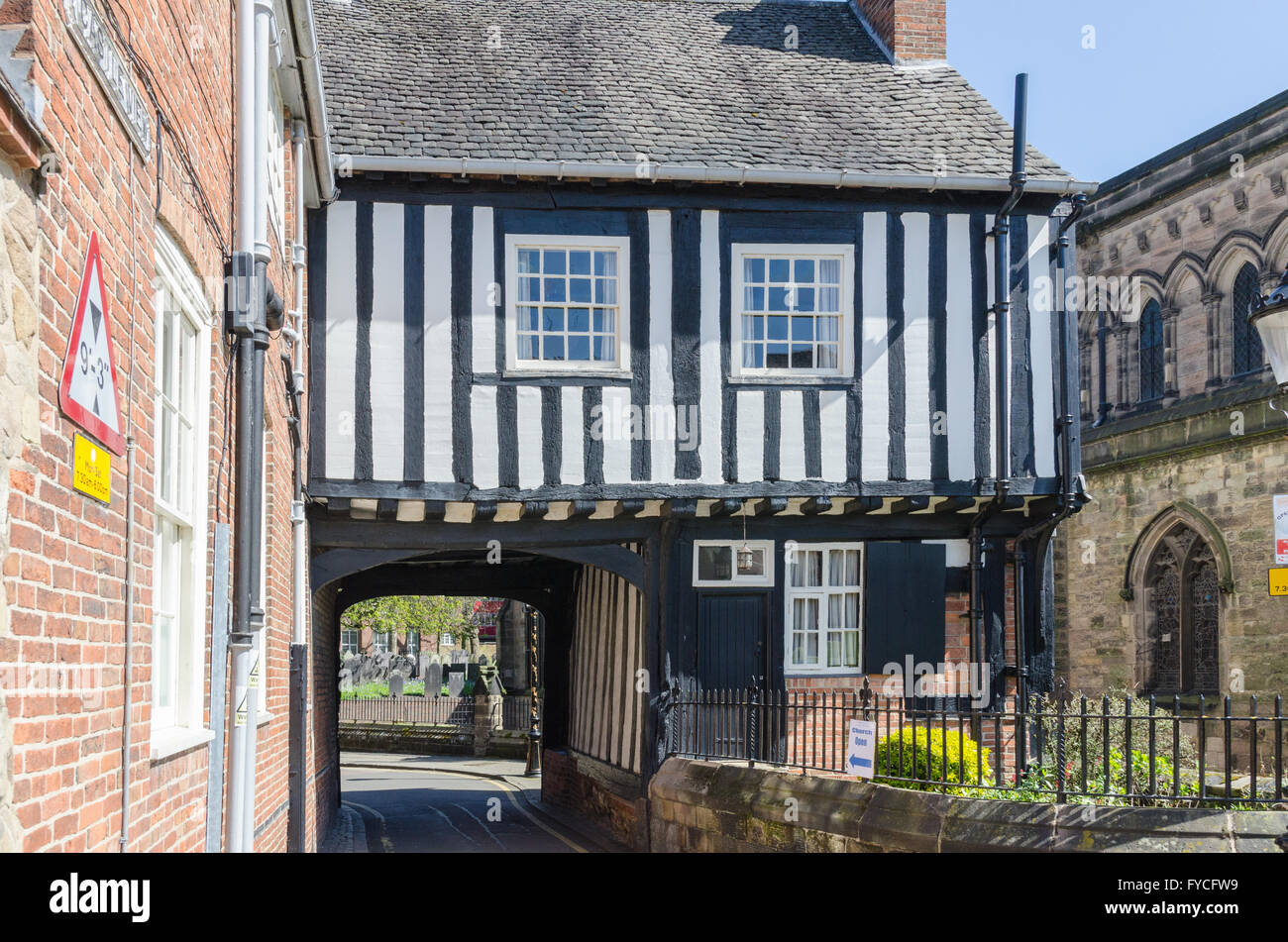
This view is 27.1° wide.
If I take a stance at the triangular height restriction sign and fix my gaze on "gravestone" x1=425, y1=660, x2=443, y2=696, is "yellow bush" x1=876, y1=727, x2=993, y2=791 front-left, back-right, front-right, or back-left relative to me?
front-right

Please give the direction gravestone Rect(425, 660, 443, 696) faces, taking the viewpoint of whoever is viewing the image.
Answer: facing the viewer

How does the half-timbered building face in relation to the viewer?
toward the camera

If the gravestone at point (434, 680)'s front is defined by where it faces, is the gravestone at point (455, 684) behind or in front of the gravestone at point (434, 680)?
in front

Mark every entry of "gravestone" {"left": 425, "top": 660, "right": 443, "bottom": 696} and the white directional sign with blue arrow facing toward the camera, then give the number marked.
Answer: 2

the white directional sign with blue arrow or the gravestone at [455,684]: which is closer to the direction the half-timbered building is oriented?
the white directional sign with blue arrow

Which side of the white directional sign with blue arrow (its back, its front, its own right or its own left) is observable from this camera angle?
front

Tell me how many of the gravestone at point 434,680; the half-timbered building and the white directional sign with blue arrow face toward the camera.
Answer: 3

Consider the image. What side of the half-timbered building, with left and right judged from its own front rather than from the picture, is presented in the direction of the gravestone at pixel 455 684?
back

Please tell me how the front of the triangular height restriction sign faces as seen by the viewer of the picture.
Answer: facing the viewer and to the right of the viewer

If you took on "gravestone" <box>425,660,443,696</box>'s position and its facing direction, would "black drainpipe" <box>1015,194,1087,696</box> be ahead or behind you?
ahead
